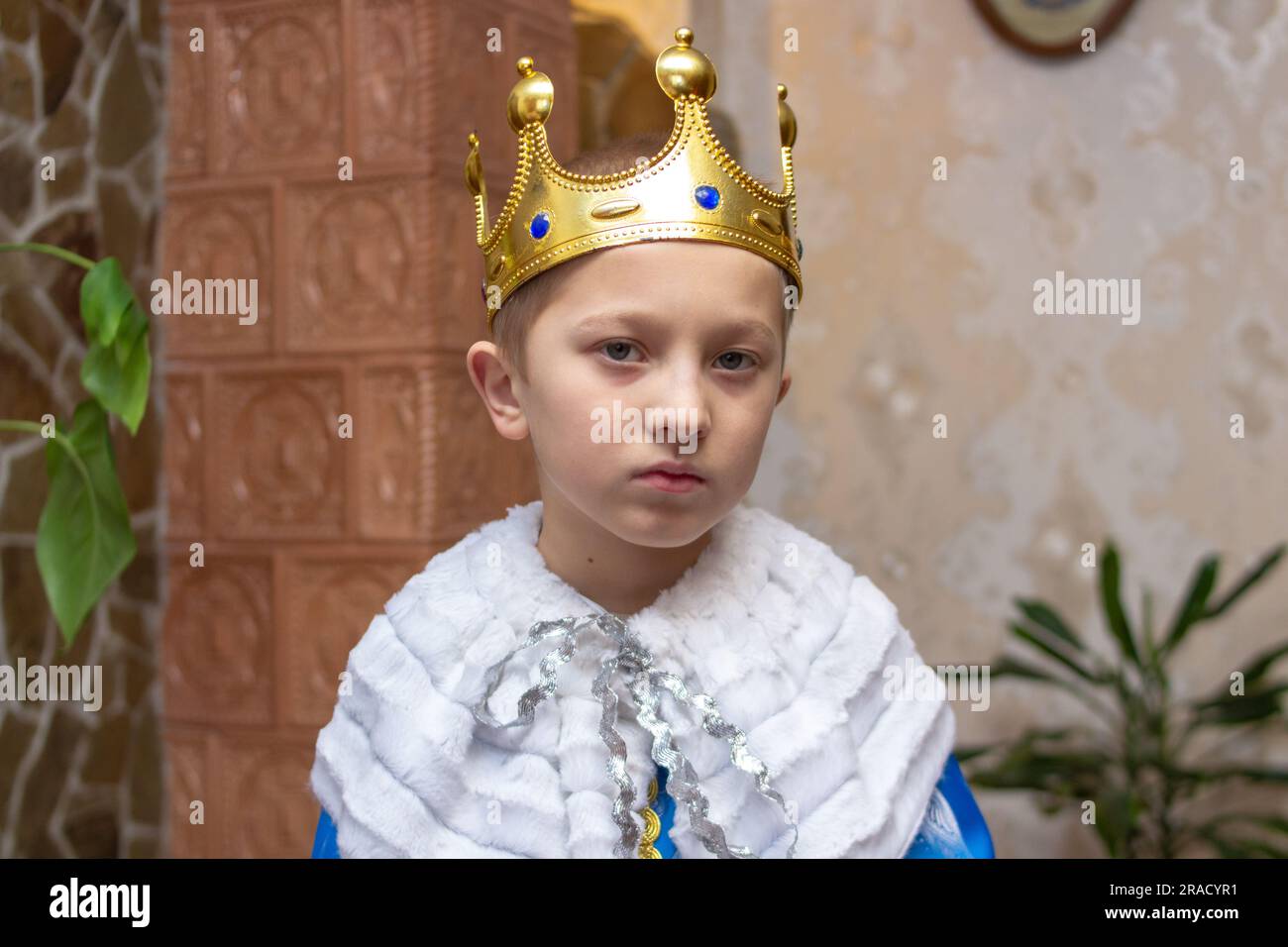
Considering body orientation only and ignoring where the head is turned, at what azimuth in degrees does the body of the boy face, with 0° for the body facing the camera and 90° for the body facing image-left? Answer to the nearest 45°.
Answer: approximately 0°

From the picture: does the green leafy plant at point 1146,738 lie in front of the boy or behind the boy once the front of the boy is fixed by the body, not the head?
behind

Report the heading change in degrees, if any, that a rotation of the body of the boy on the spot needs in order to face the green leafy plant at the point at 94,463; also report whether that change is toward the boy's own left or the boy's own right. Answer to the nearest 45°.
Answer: approximately 135° to the boy's own right
